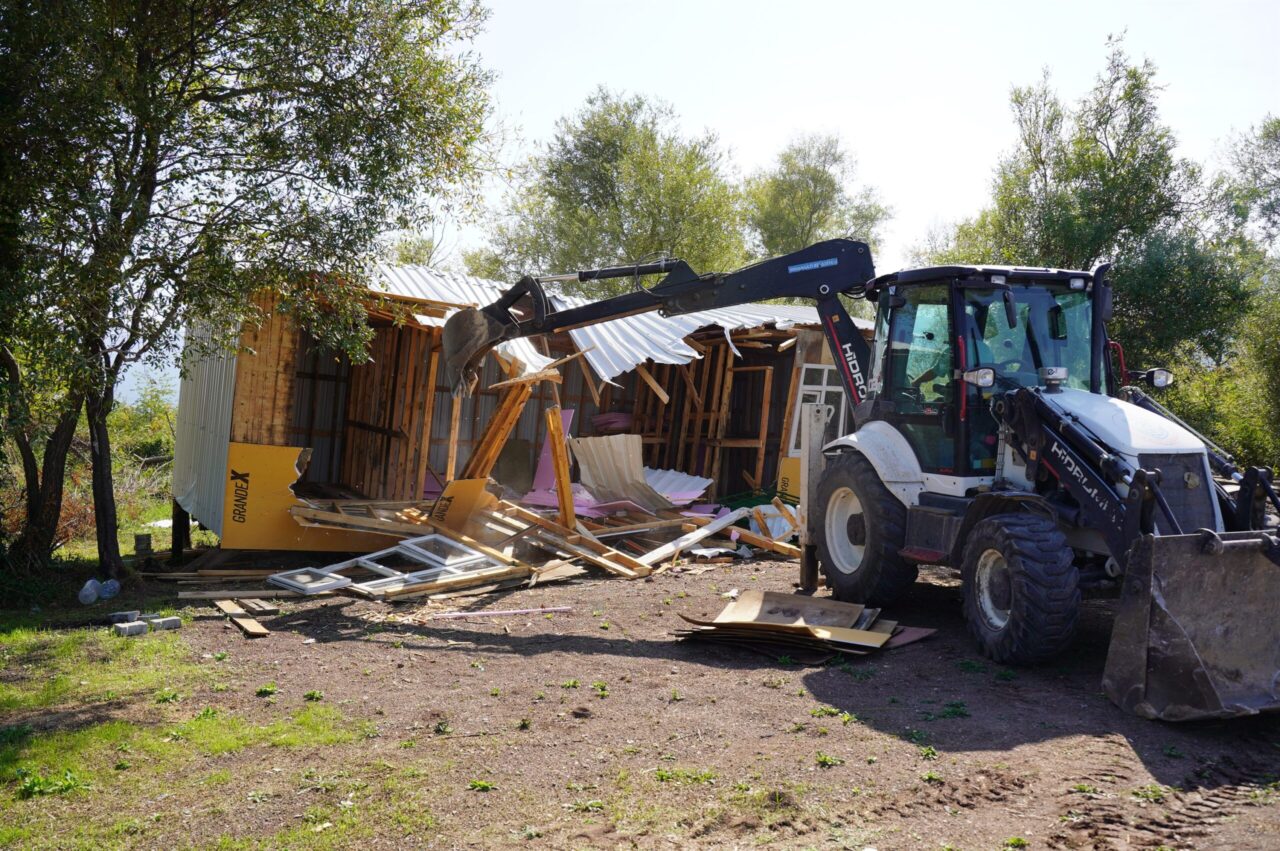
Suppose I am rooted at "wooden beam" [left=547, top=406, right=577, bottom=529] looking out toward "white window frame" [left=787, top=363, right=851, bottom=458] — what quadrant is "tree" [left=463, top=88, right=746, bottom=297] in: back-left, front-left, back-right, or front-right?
front-left

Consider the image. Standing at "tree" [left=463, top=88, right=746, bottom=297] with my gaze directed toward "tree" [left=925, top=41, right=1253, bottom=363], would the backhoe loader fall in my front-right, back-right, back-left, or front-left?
front-right

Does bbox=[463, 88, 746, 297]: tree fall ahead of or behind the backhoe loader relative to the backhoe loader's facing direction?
behind

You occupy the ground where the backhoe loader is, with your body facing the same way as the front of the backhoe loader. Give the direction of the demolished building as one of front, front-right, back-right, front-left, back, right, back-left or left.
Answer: back

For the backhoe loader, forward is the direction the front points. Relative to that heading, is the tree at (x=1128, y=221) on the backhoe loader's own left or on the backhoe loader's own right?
on the backhoe loader's own left

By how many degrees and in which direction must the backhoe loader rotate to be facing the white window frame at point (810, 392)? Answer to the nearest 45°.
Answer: approximately 135° to its left

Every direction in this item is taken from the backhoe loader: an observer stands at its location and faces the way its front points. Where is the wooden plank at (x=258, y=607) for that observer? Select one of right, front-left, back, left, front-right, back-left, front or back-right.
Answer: back-right

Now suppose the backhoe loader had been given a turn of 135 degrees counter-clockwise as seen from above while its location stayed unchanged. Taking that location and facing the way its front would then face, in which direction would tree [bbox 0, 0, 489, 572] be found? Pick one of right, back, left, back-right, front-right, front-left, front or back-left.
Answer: left

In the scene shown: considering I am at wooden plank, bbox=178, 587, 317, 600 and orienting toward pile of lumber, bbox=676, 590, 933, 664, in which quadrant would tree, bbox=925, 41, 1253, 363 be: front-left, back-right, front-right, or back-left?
front-left

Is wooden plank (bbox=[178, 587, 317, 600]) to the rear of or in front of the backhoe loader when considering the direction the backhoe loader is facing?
to the rear

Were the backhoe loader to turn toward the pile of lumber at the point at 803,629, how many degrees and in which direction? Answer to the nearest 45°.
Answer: approximately 135° to its right

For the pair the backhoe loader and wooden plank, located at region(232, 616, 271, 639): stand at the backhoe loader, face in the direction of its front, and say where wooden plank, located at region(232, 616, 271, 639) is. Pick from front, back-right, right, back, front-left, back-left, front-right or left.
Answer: back-right

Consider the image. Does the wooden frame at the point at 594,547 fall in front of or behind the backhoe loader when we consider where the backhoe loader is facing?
behind

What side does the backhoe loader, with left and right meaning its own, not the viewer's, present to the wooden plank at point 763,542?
back

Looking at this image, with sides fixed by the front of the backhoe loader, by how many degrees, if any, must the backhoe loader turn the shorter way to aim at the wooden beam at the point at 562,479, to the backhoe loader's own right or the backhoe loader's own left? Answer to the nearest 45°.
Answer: approximately 180°
